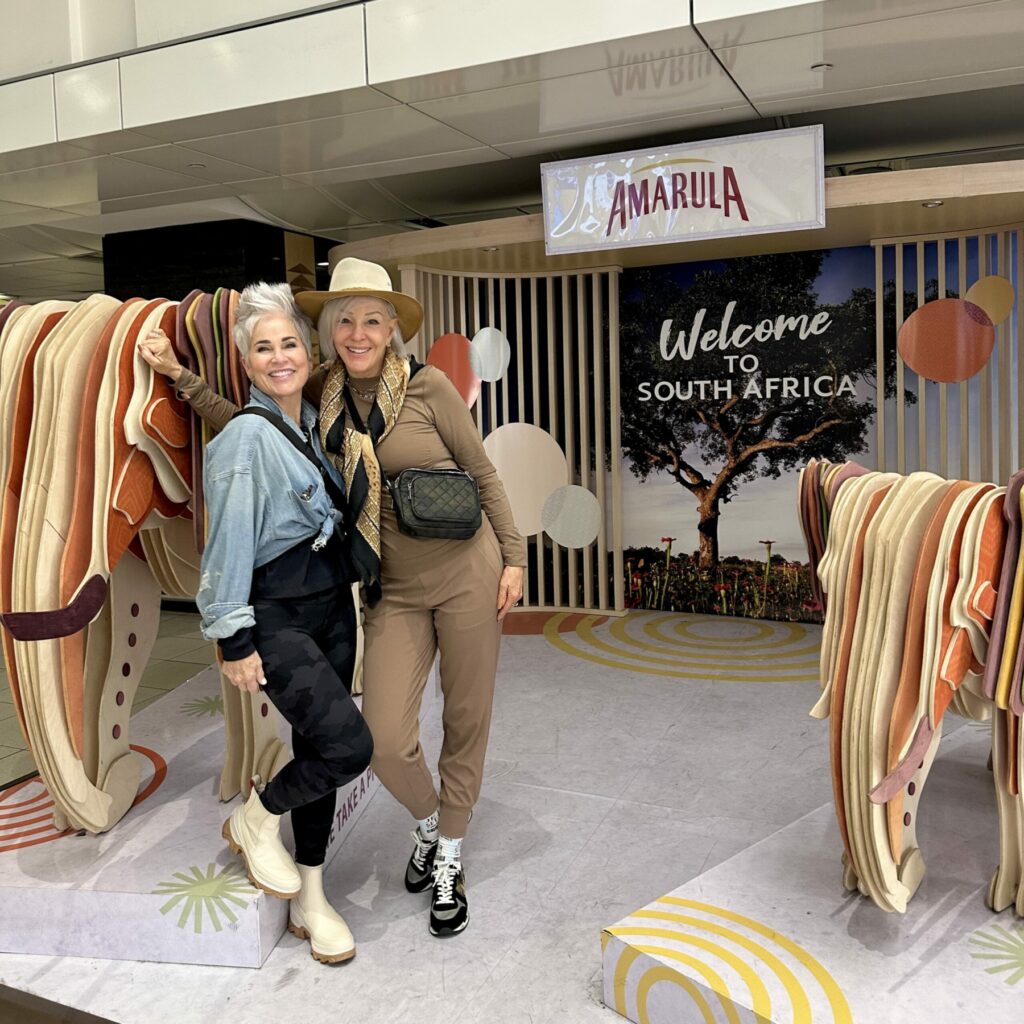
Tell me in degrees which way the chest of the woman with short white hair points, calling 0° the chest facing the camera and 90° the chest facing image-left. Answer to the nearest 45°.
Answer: approximately 315°

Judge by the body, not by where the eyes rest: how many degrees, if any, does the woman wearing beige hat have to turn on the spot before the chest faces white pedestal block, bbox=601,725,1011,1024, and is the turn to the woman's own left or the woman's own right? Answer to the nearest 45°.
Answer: approximately 45° to the woman's own left

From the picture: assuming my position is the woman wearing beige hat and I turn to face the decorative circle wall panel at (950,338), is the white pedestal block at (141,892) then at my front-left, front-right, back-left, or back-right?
back-left

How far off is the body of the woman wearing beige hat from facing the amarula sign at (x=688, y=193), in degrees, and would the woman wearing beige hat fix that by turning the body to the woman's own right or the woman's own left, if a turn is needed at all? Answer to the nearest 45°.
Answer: approximately 135° to the woman's own left

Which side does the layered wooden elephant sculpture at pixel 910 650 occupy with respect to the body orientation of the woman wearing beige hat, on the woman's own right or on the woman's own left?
on the woman's own left

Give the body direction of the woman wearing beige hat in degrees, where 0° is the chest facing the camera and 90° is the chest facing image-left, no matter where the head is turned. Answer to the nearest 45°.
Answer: approximately 0°

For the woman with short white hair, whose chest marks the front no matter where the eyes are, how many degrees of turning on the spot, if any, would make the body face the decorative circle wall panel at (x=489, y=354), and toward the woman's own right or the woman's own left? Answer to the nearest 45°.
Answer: approximately 135° to the woman's own left

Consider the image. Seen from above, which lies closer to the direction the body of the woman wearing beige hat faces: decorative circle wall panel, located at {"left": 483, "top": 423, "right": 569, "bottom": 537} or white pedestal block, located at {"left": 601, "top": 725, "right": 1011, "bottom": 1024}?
the white pedestal block

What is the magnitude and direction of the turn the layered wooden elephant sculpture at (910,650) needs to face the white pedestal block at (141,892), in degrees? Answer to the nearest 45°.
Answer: approximately 45° to its right
